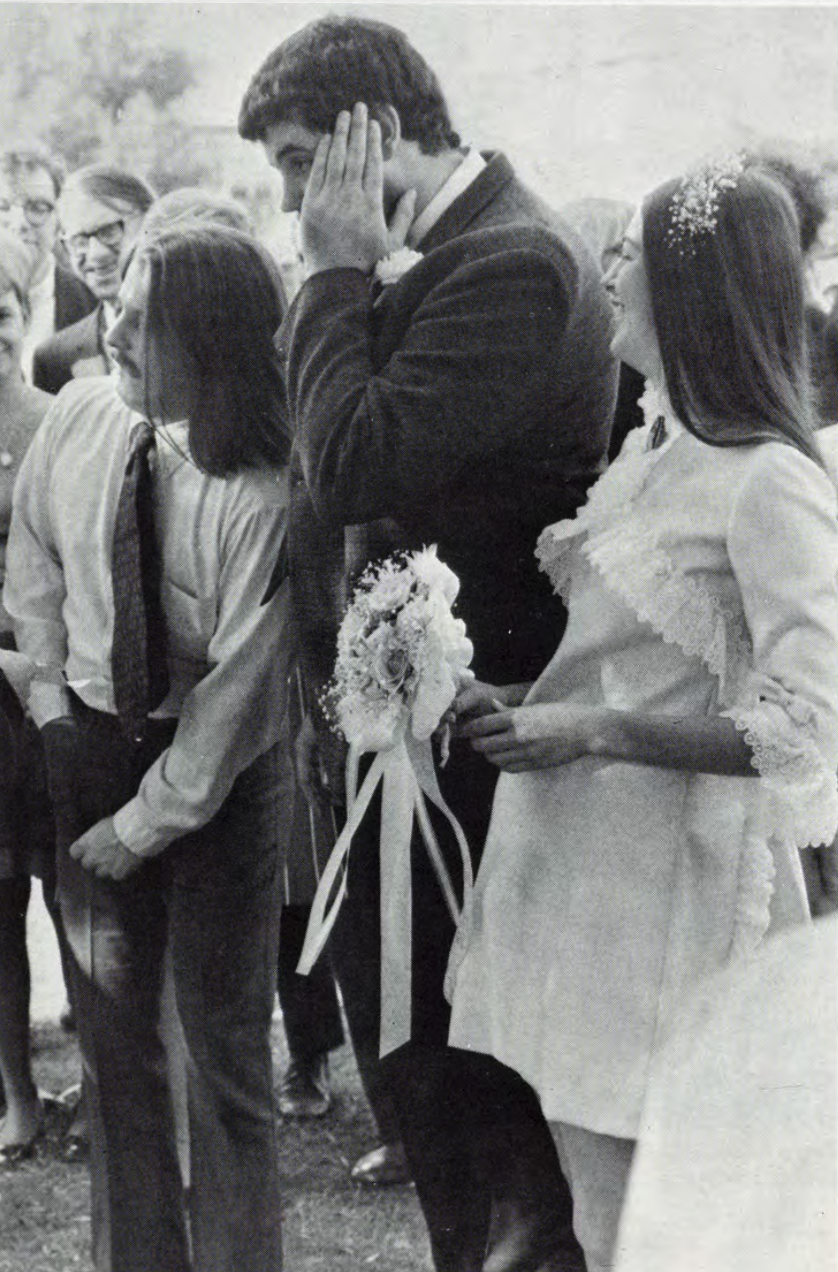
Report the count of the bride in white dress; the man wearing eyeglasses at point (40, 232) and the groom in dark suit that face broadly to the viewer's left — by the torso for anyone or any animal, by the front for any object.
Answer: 2

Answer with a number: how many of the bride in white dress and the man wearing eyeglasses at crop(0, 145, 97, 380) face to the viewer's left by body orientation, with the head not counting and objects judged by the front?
1

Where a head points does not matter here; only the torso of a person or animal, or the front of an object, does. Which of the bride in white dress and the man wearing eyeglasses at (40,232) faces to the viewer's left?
the bride in white dress

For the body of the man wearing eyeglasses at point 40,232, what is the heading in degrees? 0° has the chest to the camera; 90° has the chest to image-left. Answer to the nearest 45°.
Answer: approximately 0°

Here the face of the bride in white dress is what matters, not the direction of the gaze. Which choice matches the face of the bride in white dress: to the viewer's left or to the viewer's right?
to the viewer's left

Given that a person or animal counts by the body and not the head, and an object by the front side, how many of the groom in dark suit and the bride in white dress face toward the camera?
0

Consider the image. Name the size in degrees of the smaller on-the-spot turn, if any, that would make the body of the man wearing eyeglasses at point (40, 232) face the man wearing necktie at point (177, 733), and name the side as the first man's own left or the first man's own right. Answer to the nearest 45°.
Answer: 0° — they already face them

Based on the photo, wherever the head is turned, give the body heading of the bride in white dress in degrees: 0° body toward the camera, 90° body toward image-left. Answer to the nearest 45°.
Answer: approximately 90°

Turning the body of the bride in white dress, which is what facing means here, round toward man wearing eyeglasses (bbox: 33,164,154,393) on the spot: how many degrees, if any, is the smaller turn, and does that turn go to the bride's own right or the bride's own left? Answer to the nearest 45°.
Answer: approximately 45° to the bride's own right
